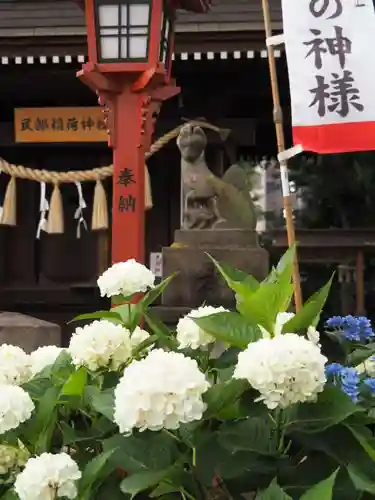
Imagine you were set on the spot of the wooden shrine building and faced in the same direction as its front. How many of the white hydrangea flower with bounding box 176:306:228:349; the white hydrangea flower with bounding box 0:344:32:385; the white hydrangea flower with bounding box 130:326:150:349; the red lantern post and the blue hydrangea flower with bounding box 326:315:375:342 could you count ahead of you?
5

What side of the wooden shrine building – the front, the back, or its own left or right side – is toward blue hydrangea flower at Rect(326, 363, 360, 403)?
front

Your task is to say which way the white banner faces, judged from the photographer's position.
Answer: facing the viewer

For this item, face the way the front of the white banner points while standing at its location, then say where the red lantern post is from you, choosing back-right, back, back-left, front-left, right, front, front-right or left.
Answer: back-right

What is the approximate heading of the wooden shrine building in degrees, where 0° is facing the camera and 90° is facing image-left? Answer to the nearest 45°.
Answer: approximately 0°

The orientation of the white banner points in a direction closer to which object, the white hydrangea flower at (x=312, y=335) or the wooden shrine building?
the white hydrangea flower

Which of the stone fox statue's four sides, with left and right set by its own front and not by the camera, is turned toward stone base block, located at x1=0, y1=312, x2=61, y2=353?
front

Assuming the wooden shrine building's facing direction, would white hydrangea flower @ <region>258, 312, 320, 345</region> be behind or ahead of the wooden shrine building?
ahead

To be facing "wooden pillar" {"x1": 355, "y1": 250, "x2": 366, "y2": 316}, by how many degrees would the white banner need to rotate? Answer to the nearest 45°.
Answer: approximately 180°

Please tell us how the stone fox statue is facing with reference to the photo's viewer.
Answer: facing the viewer and to the left of the viewer

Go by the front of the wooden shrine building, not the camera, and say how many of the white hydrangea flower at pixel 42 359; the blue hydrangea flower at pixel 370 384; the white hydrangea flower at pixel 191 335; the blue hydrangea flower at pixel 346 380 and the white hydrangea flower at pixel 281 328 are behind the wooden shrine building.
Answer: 0

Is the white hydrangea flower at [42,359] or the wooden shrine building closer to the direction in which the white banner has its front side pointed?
the white hydrangea flower

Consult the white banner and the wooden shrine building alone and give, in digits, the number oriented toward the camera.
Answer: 2

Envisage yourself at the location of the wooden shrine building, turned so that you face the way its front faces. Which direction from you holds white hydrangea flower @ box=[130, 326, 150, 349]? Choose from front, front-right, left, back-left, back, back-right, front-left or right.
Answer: front

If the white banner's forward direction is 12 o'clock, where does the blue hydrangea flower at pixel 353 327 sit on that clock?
The blue hydrangea flower is roughly at 12 o'clock from the white banner.

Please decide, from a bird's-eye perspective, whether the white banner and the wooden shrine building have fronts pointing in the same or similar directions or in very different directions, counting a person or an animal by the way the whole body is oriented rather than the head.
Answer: same or similar directions

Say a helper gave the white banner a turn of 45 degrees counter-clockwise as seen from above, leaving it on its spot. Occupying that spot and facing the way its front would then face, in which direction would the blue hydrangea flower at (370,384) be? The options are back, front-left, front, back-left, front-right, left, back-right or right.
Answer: front-right

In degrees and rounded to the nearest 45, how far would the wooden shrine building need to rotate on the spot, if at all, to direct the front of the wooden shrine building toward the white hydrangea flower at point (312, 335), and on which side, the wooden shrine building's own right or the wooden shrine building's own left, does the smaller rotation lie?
0° — it already faces it

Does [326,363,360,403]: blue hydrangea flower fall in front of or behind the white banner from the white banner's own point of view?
in front

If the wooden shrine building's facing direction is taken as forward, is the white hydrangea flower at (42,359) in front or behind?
in front

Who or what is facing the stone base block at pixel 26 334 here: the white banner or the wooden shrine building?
the wooden shrine building
